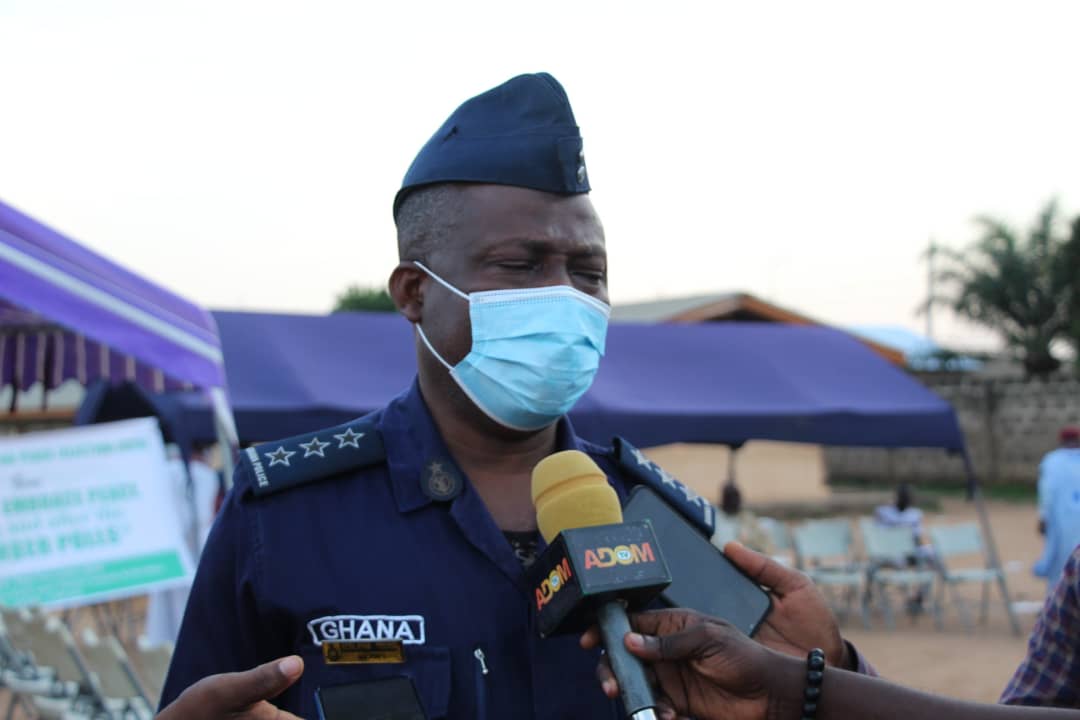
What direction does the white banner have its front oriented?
toward the camera

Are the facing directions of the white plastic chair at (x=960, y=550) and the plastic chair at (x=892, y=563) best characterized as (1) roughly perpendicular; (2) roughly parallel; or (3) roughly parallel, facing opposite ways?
roughly parallel

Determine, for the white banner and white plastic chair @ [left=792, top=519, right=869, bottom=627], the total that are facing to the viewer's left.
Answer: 0

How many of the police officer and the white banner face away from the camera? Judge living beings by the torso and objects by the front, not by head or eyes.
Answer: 0

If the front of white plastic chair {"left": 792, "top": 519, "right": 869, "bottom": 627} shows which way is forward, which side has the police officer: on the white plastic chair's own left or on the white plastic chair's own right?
on the white plastic chair's own right

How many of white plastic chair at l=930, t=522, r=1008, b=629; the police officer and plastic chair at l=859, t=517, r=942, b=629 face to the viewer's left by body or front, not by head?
0

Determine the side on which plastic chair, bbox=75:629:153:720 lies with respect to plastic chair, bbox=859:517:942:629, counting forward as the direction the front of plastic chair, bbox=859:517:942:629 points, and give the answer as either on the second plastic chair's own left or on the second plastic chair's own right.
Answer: on the second plastic chair's own right

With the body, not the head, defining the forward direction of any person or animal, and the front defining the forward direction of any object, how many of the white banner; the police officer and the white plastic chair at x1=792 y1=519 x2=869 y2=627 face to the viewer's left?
0

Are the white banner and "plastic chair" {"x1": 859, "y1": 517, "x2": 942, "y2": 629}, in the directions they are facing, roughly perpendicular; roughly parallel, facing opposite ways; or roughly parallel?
roughly parallel

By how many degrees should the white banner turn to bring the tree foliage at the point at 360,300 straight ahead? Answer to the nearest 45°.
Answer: approximately 180°

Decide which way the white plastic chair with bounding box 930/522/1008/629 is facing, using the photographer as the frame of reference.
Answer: facing the viewer and to the right of the viewer

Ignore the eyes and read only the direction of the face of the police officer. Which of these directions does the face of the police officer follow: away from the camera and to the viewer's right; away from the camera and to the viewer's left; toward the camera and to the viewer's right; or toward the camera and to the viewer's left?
toward the camera and to the viewer's right

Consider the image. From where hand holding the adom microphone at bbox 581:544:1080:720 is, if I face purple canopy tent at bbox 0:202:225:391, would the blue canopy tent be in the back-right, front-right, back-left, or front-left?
front-right

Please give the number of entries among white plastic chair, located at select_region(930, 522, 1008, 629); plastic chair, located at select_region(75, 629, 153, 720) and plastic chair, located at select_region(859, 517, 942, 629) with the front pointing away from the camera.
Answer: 0
